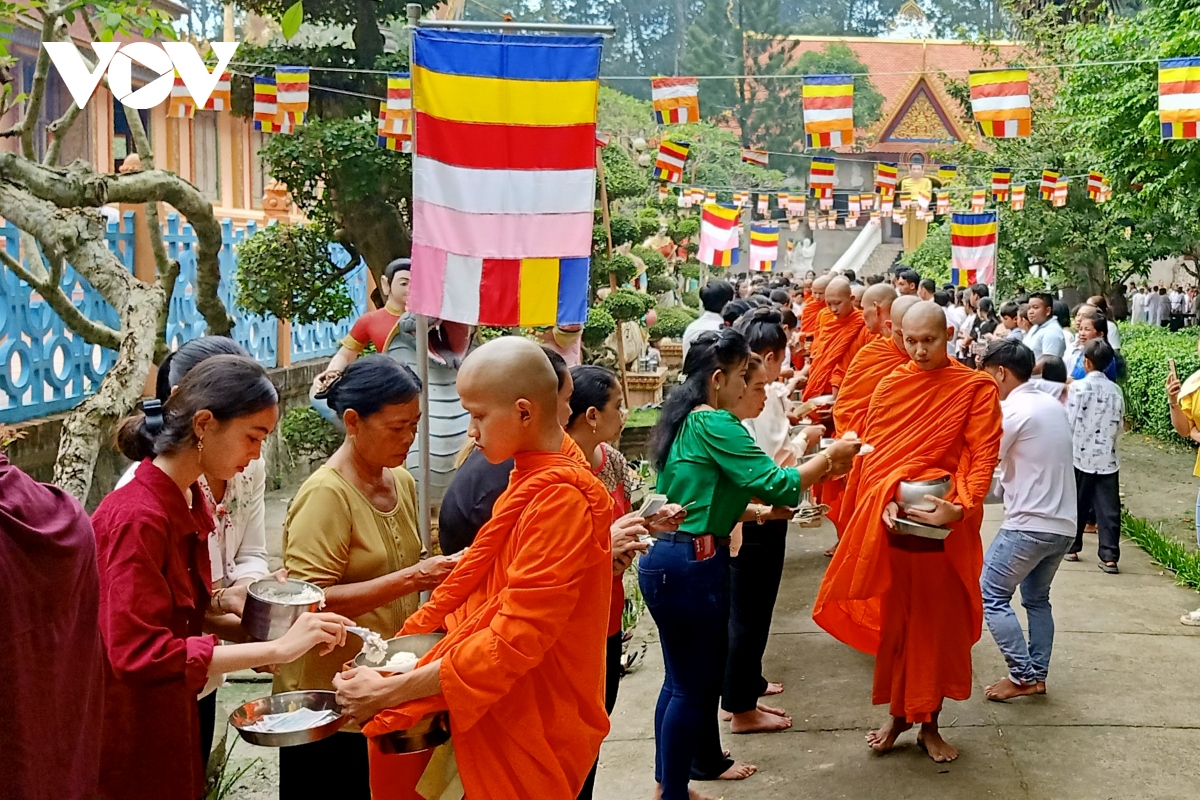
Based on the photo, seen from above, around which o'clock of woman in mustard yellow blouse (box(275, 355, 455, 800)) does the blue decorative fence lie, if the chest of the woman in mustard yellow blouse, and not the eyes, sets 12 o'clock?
The blue decorative fence is roughly at 7 o'clock from the woman in mustard yellow blouse.

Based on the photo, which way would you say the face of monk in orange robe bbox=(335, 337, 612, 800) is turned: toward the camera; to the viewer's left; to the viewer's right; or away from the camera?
to the viewer's left

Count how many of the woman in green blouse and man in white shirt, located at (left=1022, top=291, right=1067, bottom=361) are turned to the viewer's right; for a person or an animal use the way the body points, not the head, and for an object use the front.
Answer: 1

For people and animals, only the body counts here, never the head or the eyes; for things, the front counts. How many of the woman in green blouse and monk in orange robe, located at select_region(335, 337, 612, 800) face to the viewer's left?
1

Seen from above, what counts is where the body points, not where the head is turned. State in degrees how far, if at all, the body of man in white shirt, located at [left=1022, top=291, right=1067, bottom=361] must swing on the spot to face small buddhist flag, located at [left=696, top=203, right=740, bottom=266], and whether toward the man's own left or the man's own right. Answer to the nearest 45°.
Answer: approximately 90° to the man's own right

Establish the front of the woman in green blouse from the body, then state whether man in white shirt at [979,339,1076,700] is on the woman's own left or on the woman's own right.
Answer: on the woman's own left

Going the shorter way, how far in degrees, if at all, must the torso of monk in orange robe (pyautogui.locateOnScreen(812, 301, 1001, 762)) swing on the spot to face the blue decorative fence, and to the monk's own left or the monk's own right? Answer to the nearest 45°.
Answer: approximately 90° to the monk's own right

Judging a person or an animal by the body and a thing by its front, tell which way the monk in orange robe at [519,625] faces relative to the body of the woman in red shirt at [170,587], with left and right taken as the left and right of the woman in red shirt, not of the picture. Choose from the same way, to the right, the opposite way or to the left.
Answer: the opposite way

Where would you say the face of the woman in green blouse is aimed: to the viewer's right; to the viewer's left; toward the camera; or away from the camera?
to the viewer's right

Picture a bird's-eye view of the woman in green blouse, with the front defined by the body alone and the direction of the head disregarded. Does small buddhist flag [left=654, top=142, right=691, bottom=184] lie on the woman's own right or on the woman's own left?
on the woman's own left

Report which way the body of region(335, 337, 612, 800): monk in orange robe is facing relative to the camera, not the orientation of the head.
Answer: to the viewer's left

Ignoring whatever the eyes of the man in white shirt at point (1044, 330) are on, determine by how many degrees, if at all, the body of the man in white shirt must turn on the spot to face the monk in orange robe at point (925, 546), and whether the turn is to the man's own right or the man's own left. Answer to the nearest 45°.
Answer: approximately 45° to the man's own left

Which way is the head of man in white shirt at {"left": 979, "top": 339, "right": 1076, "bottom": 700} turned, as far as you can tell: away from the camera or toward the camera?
away from the camera

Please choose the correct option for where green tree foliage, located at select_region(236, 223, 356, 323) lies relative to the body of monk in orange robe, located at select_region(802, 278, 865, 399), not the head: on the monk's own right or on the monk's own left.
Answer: on the monk's own right

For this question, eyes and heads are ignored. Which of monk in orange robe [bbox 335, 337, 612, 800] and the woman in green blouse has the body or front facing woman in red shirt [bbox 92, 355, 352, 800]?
the monk in orange robe

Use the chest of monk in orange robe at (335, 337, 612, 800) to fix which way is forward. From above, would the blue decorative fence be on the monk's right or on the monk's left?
on the monk's right
